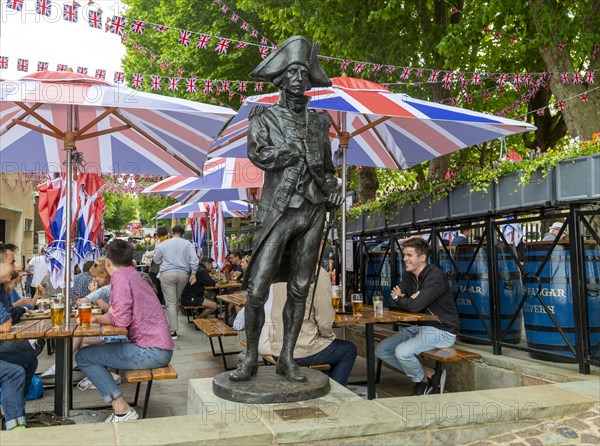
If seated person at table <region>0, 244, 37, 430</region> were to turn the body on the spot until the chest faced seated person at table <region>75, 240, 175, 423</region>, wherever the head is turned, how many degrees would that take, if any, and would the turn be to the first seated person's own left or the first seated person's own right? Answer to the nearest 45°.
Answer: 0° — they already face them

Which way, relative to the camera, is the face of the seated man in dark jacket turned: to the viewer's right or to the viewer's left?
to the viewer's left

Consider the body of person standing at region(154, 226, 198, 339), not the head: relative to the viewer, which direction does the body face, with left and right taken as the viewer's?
facing away from the viewer

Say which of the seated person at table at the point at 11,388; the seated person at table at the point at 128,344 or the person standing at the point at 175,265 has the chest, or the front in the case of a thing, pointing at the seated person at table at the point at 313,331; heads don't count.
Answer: the seated person at table at the point at 11,388

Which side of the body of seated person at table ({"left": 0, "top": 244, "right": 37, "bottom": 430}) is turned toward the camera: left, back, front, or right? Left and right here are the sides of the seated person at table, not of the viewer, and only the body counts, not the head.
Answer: right

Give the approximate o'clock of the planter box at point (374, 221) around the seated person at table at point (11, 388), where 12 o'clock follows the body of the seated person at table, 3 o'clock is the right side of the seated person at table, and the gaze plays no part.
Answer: The planter box is roughly at 11 o'clock from the seated person at table.

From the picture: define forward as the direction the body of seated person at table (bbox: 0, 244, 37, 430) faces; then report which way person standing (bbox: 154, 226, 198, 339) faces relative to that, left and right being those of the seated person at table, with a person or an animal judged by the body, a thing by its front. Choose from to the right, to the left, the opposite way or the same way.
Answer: to the left

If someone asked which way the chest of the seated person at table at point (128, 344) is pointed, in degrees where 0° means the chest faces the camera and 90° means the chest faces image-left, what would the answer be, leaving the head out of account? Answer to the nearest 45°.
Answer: approximately 90°

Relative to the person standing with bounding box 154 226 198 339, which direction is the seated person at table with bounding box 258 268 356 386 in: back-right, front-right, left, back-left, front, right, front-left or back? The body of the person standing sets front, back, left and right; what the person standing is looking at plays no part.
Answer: back
